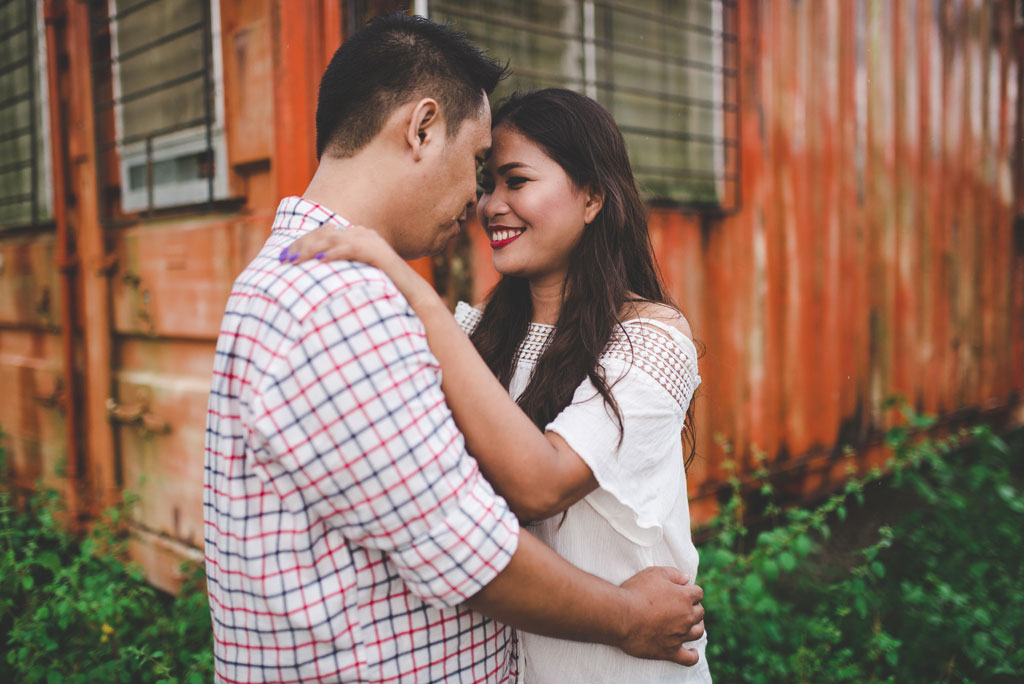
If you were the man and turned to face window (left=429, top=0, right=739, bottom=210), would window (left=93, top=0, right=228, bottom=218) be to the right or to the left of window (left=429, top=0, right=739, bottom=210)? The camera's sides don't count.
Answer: left

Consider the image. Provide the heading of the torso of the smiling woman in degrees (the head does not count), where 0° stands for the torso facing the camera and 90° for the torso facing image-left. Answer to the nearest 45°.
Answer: approximately 45°

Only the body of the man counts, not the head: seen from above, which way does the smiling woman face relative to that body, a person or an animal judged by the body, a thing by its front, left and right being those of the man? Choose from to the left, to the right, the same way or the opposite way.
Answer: the opposite way

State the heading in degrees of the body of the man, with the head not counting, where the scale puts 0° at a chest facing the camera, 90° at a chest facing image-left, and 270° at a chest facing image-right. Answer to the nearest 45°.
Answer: approximately 225°

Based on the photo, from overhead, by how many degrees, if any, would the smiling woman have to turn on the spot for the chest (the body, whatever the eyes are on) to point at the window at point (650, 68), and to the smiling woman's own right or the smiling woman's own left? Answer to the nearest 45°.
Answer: approximately 135° to the smiling woman's own right

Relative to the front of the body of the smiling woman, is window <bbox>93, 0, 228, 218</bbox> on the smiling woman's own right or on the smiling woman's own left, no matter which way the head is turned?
on the smiling woman's own right

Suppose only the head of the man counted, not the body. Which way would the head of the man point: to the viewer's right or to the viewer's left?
to the viewer's right

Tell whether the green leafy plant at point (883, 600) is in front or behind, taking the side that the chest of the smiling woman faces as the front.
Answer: behind
